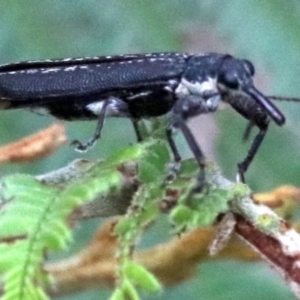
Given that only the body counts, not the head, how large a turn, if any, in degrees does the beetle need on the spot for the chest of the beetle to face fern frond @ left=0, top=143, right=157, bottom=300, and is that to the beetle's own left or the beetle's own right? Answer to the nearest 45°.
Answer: approximately 135° to the beetle's own right

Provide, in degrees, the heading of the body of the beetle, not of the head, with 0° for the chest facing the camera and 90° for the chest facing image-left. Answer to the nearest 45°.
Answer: approximately 270°
